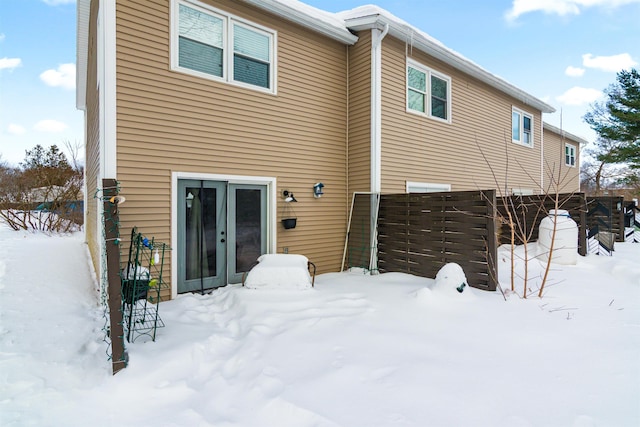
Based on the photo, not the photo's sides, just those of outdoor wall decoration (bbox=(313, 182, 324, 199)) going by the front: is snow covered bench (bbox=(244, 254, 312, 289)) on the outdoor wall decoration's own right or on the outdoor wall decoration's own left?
on the outdoor wall decoration's own right

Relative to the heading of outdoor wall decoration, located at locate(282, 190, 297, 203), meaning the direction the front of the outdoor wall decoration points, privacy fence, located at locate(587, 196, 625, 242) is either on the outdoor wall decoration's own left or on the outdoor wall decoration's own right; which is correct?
on the outdoor wall decoration's own left

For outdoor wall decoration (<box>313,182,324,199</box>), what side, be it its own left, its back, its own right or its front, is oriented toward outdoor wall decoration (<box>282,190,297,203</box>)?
right

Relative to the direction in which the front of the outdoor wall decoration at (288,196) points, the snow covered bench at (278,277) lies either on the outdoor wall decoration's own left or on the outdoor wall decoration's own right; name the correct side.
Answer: on the outdoor wall decoration's own right

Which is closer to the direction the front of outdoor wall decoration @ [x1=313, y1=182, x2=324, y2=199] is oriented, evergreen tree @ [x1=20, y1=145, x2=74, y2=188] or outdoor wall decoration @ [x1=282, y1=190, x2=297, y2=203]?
the outdoor wall decoration

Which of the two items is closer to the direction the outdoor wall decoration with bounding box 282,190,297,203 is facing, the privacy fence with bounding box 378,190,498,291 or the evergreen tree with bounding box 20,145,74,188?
the privacy fence

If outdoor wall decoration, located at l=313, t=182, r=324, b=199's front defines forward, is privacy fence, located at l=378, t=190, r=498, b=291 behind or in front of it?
in front

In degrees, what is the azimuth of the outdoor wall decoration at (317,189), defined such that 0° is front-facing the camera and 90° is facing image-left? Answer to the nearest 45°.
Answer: approximately 315°

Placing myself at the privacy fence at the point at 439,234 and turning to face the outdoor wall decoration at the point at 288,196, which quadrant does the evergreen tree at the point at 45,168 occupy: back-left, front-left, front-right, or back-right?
front-right

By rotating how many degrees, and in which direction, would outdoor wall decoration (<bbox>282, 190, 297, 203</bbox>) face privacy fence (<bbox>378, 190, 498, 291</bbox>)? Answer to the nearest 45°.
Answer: approximately 45° to its left

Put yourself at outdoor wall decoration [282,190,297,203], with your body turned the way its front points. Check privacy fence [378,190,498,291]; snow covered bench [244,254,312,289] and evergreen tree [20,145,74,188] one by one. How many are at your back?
1

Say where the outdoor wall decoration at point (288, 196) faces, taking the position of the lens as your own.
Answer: facing the viewer and to the right of the viewer

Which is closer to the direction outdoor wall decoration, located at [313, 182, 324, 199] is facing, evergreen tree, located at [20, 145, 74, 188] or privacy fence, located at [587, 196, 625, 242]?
the privacy fence
